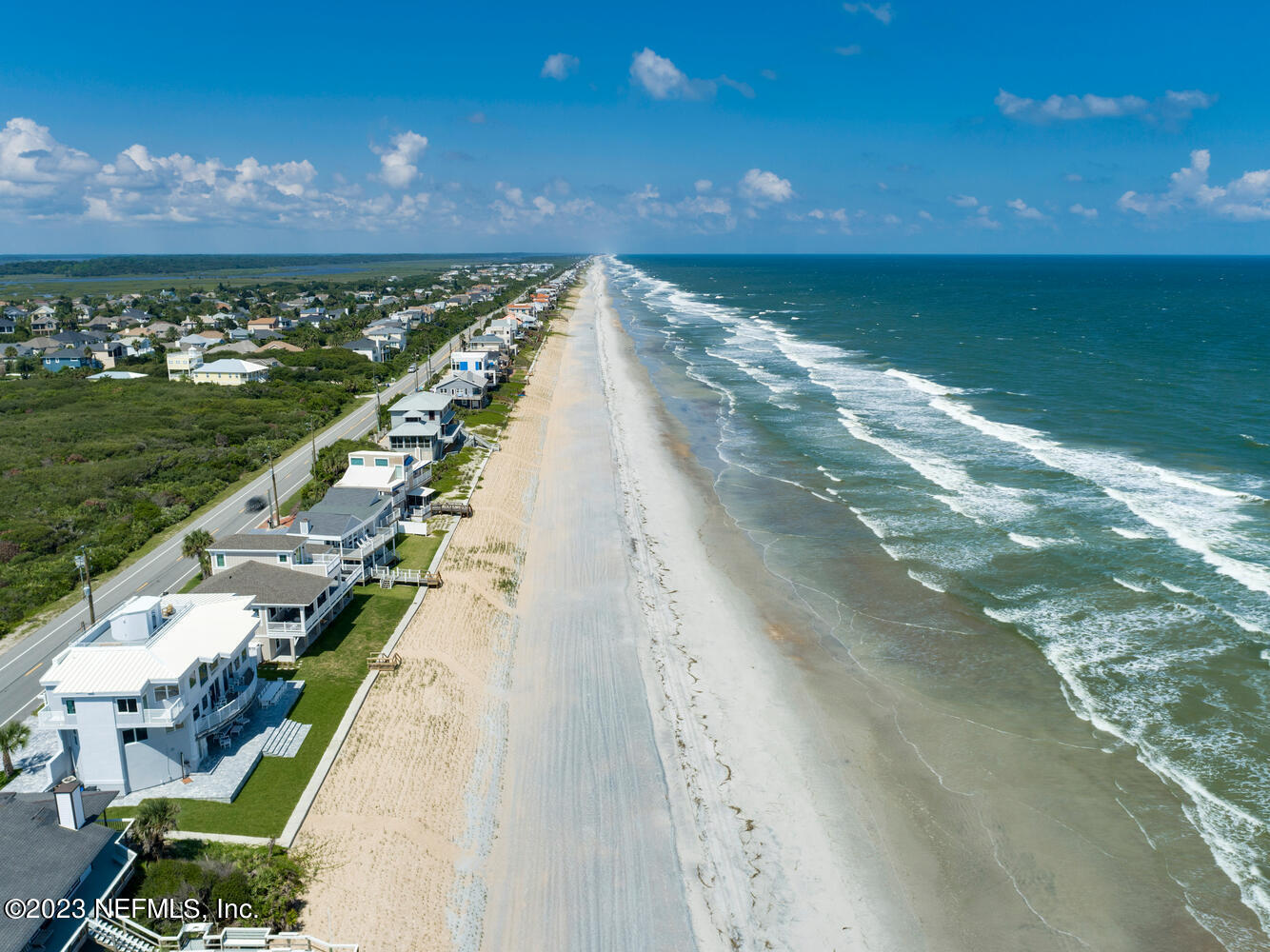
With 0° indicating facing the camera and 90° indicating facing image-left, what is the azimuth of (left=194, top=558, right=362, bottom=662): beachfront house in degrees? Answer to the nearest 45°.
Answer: approximately 315°

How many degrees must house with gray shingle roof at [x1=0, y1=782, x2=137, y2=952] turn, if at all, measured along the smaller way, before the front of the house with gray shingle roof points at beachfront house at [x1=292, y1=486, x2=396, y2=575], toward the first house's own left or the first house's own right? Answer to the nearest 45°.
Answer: approximately 90° to the first house's own right

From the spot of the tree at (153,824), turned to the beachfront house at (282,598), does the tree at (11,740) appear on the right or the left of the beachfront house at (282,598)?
left

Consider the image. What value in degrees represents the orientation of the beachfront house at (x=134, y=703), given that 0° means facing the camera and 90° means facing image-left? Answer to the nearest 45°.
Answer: approximately 315°

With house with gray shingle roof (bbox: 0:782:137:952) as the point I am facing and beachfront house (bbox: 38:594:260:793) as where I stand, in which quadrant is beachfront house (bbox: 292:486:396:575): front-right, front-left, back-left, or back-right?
back-left

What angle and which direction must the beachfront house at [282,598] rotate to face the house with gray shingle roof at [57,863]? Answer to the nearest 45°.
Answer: approximately 45° to its right

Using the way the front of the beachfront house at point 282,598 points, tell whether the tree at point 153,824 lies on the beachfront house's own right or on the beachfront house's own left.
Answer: on the beachfront house's own right
